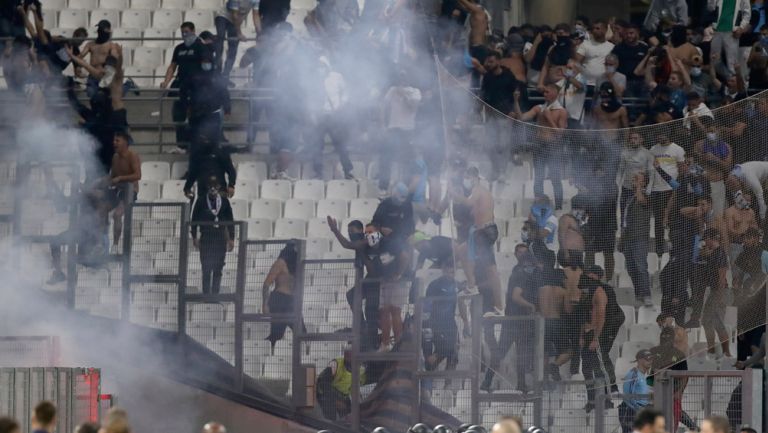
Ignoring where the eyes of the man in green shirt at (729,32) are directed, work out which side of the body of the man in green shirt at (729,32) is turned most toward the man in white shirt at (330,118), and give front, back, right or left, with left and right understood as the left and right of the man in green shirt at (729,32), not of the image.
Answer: right

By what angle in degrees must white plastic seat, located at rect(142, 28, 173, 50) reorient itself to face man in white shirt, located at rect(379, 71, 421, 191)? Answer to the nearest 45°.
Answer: approximately 45° to its left

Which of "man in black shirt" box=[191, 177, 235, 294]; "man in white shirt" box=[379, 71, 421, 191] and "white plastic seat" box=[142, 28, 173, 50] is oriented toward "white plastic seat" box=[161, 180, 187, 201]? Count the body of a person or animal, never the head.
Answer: "white plastic seat" box=[142, 28, 173, 50]

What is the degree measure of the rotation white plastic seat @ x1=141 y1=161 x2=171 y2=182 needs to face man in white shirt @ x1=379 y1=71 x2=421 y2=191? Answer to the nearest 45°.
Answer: approximately 90° to its left

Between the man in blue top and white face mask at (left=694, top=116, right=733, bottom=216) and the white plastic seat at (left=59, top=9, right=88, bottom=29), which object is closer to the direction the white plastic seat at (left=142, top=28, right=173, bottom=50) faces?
the man in blue top and white face mask

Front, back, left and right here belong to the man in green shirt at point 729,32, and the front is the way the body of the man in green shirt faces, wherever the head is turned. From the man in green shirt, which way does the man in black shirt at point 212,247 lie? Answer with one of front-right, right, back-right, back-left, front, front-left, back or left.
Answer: front-right

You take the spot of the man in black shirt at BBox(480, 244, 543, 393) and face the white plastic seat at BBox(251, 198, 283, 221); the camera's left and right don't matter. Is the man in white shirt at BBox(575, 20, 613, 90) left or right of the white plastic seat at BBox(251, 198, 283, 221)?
right

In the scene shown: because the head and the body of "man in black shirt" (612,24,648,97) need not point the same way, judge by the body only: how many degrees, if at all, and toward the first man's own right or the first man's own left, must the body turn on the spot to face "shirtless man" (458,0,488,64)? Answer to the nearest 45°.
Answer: approximately 90° to the first man's own right

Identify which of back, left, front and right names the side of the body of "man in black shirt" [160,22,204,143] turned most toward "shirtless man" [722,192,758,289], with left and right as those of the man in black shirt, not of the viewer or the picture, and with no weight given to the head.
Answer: left
